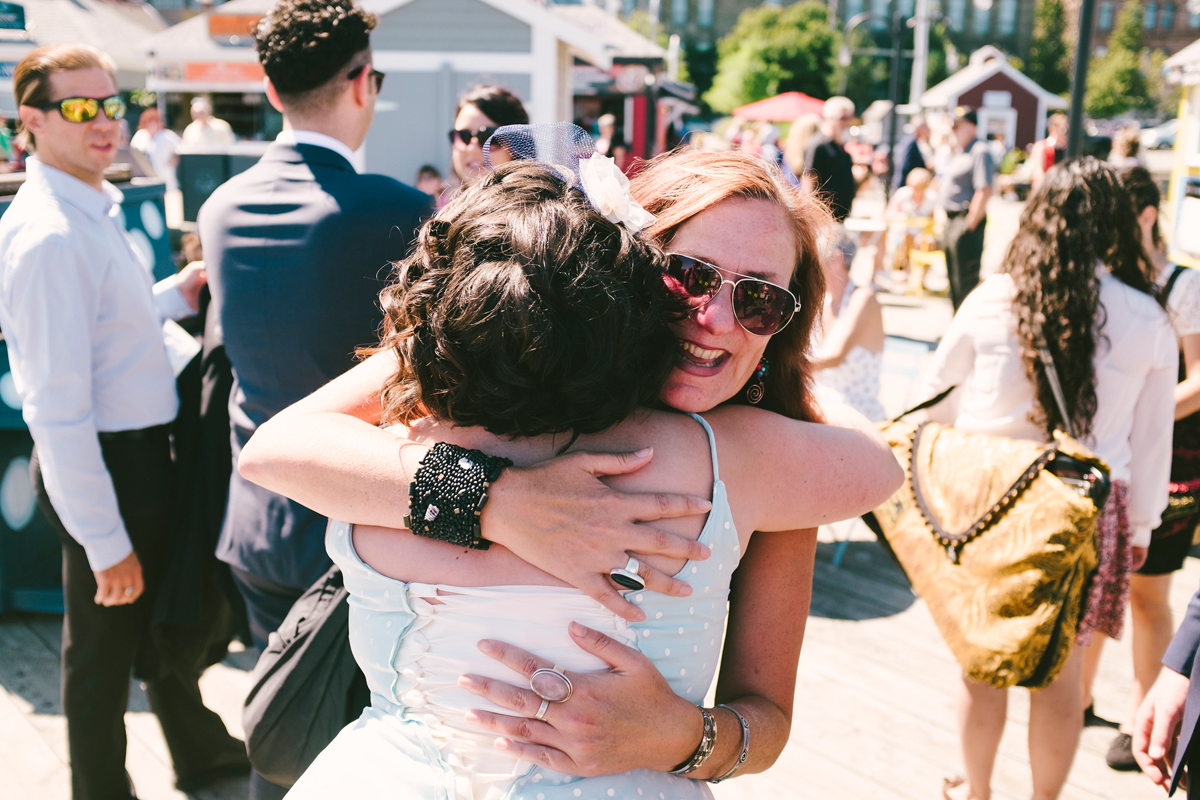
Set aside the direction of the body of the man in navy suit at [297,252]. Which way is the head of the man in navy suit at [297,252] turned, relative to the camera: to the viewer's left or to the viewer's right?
to the viewer's right

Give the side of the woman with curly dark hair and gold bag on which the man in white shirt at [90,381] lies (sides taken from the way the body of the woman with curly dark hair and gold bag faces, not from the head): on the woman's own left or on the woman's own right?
on the woman's own left

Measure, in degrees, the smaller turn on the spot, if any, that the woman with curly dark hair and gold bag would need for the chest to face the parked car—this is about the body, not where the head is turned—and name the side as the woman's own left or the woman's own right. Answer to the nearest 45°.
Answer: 0° — they already face it

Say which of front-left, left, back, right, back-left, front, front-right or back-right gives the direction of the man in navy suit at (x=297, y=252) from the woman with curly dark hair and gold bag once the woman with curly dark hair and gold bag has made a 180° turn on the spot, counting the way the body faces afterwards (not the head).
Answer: front-right

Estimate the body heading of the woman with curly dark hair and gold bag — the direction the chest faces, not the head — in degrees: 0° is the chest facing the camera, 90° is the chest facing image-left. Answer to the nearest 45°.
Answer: approximately 180°

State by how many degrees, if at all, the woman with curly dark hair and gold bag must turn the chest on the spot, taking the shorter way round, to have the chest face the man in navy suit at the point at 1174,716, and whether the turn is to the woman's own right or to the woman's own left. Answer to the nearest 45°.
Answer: approximately 180°
